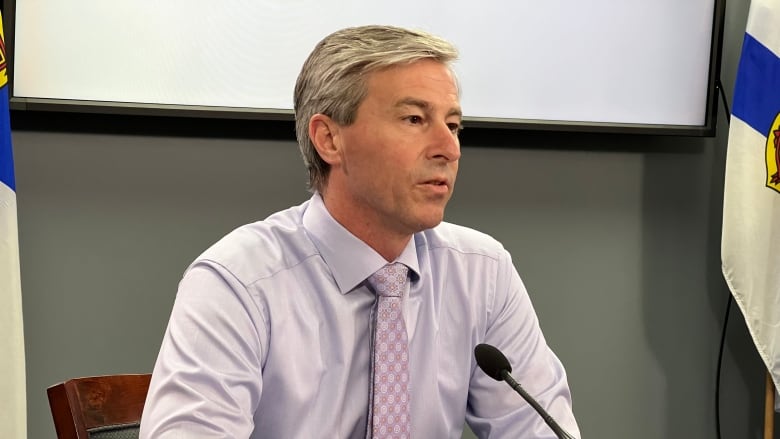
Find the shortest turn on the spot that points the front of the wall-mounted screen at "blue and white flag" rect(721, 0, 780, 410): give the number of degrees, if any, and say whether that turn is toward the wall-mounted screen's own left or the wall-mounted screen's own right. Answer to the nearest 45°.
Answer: approximately 90° to the wall-mounted screen's own left

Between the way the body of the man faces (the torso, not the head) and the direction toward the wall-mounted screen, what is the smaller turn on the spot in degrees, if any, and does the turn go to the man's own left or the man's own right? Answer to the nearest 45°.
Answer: approximately 135° to the man's own left

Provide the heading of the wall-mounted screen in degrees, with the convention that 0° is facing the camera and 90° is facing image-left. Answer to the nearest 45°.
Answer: approximately 0°

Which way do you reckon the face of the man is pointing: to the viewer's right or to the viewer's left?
to the viewer's right

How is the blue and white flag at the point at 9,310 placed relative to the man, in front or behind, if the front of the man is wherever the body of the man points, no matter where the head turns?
behind

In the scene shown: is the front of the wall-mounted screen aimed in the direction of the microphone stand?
yes

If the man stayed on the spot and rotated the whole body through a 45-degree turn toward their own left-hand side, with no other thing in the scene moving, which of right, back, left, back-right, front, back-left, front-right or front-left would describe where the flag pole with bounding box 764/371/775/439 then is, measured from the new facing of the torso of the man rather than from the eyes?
front-left

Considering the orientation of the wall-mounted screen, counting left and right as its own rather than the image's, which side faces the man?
front

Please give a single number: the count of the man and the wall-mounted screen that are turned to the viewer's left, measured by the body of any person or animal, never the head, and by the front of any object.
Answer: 0
